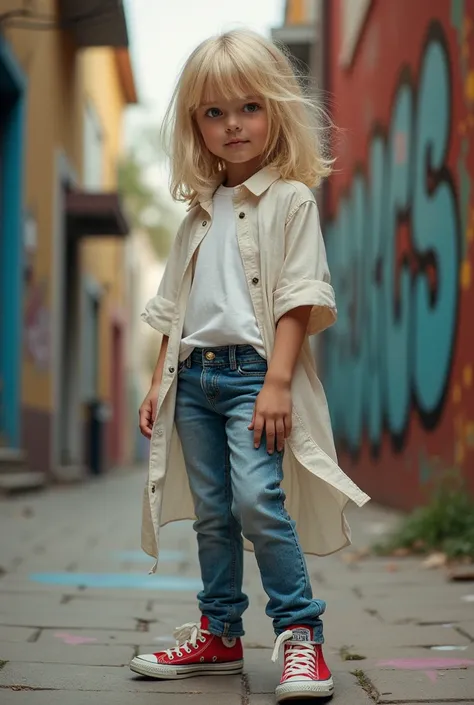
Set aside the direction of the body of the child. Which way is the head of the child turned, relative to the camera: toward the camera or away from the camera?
toward the camera

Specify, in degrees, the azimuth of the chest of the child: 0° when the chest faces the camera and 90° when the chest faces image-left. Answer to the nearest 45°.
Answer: approximately 45°

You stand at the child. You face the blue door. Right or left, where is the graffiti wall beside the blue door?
right

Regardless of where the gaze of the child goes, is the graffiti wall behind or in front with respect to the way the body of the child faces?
behind

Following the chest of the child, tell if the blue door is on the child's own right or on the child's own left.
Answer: on the child's own right

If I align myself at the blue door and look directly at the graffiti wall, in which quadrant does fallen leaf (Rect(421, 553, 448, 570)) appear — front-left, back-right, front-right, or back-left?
front-right

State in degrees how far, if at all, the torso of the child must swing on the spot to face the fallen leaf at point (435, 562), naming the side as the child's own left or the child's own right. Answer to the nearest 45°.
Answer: approximately 180°

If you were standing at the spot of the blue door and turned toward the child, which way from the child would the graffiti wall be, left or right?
left
